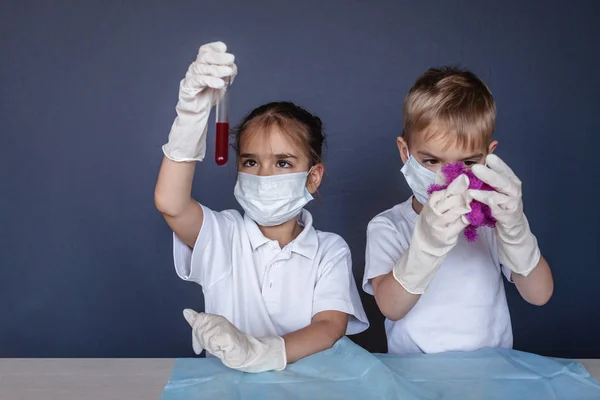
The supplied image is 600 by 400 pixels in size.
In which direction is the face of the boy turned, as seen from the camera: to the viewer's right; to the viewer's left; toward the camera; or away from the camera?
toward the camera

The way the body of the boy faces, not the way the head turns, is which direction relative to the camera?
toward the camera
